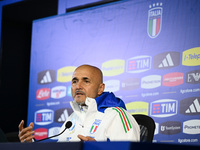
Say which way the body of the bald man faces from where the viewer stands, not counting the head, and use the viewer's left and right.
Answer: facing the viewer and to the left of the viewer

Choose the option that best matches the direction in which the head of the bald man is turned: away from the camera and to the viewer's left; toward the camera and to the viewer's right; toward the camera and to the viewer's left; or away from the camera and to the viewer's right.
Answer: toward the camera and to the viewer's left
